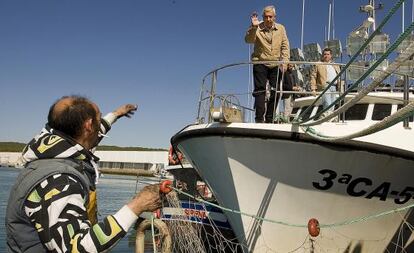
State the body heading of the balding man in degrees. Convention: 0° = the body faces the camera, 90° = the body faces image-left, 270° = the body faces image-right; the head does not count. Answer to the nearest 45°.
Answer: approximately 225°

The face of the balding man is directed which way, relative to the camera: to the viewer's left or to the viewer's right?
to the viewer's right

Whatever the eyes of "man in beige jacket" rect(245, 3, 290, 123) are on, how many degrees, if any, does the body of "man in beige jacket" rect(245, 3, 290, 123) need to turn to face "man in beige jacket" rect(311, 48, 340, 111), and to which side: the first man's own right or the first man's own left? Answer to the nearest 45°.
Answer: approximately 135° to the first man's own left

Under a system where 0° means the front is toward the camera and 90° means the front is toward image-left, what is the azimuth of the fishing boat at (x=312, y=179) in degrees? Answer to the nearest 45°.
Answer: approximately 45°

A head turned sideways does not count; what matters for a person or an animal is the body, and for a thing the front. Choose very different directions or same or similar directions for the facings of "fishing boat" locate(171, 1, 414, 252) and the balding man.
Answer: very different directions

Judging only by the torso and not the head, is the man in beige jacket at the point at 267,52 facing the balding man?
yes
